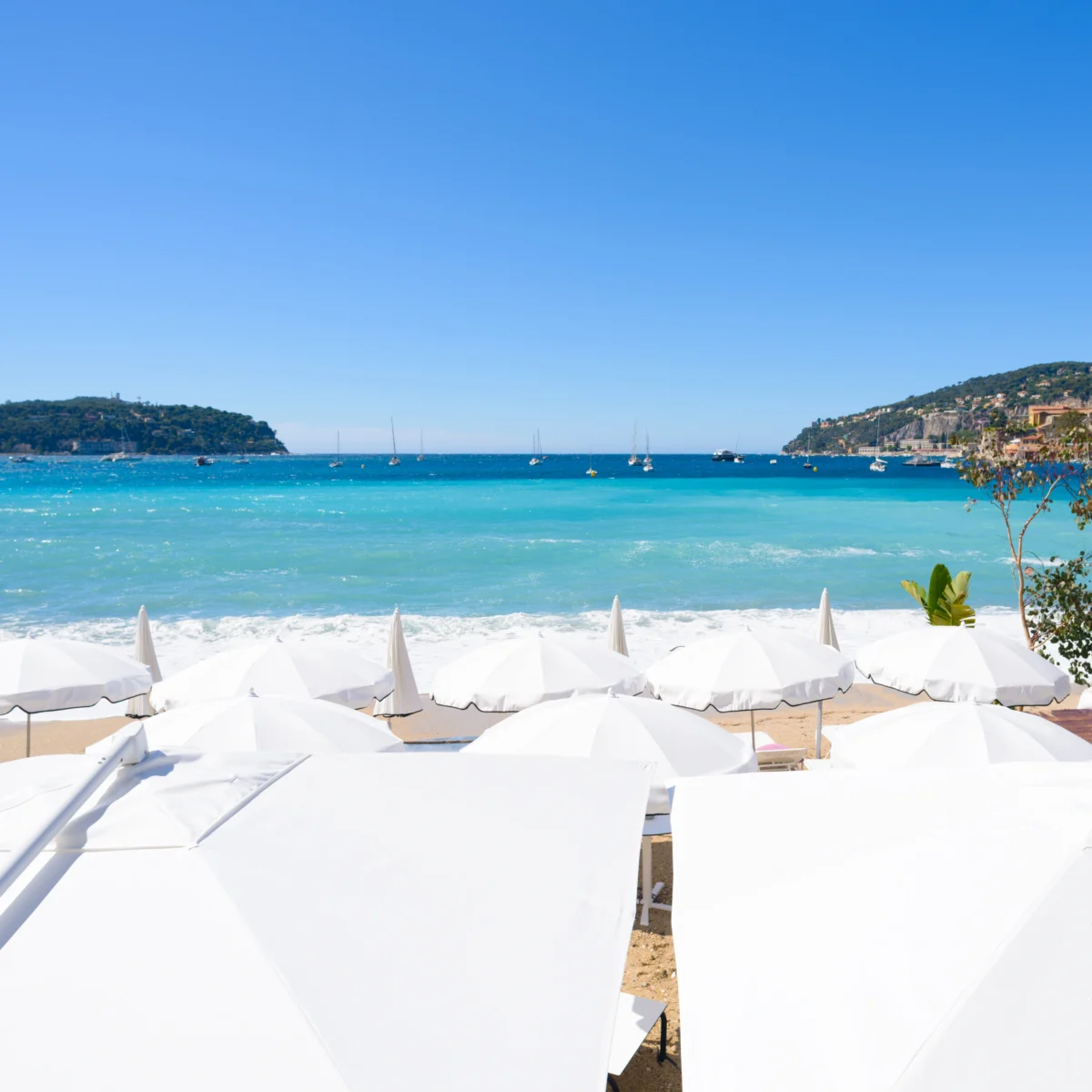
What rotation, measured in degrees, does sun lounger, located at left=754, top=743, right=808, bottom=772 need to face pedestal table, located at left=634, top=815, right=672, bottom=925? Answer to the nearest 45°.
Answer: approximately 180°

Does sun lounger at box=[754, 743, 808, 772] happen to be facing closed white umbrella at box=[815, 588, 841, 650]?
yes

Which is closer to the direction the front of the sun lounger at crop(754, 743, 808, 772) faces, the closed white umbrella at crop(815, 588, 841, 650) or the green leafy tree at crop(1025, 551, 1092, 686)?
the closed white umbrella

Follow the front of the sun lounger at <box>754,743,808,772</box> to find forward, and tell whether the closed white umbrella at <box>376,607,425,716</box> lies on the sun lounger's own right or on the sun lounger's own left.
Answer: on the sun lounger's own left

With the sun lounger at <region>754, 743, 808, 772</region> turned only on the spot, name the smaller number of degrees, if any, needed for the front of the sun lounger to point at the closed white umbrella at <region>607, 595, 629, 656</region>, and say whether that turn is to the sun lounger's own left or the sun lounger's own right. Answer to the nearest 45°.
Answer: approximately 45° to the sun lounger's own left

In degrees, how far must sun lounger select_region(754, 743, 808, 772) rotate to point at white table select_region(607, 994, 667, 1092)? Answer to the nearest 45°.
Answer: approximately 180°

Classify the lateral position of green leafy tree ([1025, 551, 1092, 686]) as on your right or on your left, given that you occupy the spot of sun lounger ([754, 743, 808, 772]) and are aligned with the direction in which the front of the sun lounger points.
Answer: on your right

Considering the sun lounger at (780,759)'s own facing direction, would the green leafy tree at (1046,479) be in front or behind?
in front

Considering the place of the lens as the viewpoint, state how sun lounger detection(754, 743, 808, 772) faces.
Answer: facing away from the viewer

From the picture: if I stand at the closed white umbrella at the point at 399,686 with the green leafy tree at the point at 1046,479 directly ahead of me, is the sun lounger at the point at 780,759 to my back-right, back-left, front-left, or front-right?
front-right

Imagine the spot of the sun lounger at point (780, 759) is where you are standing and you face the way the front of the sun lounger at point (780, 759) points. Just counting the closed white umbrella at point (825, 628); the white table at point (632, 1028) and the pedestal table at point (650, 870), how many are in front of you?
1
